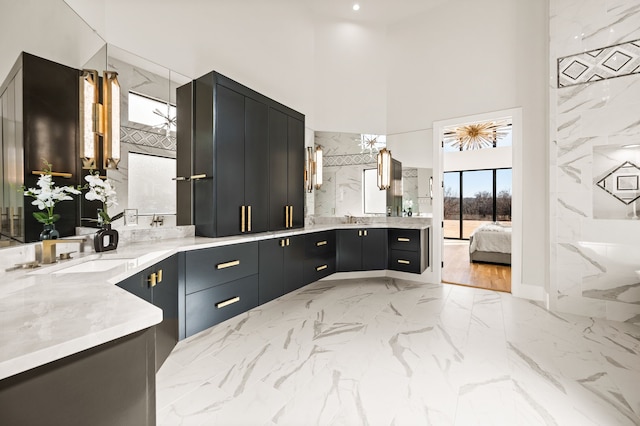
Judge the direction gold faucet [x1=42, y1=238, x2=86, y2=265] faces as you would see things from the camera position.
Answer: facing to the right of the viewer

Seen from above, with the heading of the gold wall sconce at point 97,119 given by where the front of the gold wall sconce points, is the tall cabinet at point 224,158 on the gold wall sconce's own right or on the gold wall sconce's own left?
on the gold wall sconce's own left

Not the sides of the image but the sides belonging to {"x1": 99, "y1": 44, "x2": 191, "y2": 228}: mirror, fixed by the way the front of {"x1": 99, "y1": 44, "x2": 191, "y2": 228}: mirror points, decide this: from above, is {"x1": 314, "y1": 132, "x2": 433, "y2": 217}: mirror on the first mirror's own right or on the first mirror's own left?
on the first mirror's own left

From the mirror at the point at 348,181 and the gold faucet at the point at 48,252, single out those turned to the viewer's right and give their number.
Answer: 1

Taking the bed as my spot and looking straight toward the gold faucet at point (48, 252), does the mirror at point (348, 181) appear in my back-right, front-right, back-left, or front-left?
front-right

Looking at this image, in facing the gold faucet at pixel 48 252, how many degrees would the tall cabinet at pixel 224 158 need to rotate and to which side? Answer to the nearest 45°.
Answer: approximately 90° to its right

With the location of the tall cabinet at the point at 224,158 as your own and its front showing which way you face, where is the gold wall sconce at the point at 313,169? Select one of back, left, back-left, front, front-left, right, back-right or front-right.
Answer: left

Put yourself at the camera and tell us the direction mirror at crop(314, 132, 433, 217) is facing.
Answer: facing the viewer

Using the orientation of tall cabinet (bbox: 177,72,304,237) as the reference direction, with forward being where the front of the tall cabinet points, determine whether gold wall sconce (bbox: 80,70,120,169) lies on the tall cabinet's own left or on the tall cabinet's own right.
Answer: on the tall cabinet's own right

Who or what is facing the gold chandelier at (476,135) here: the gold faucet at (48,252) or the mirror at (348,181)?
the gold faucet

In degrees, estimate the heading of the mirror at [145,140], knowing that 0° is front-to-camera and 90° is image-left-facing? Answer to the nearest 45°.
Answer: approximately 315°
